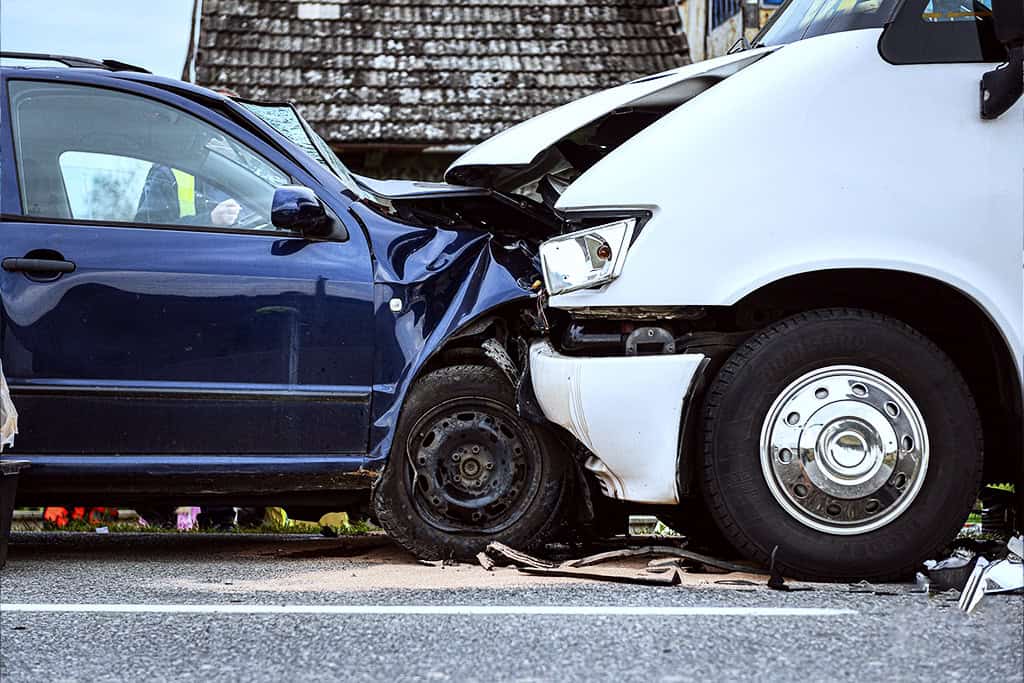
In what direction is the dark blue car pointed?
to the viewer's right

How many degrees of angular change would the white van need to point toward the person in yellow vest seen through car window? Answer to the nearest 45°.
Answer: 0° — it already faces them

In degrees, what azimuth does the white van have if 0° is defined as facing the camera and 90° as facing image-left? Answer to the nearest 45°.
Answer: approximately 90°
